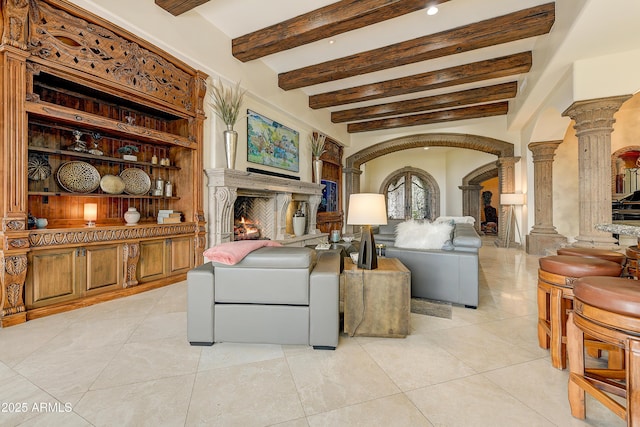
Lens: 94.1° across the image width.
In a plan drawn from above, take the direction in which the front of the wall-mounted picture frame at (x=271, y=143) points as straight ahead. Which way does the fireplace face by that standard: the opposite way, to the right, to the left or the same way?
the same way

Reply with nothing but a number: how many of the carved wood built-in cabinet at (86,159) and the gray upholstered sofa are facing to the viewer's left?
1

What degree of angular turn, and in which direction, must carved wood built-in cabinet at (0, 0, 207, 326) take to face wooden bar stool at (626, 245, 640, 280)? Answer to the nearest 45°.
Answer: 0° — it already faces it

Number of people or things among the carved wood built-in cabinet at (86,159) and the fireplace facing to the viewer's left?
0

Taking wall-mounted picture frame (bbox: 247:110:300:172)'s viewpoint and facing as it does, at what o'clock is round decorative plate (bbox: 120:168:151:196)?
The round decorative plate is roughly at 3 o'clock from the wall-mounted picture frame.

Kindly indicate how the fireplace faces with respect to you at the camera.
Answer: facing the viewer and to the right of the viewer

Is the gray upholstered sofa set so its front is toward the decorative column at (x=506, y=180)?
no

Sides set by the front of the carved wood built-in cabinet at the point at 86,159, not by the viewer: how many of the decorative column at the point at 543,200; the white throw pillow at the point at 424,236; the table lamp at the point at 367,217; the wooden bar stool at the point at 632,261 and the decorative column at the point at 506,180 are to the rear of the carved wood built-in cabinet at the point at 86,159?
0

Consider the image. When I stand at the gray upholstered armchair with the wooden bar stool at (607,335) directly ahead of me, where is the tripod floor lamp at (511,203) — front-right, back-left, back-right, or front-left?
front-left

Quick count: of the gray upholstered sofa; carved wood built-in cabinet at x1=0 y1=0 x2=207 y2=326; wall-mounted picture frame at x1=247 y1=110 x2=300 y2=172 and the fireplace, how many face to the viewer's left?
1

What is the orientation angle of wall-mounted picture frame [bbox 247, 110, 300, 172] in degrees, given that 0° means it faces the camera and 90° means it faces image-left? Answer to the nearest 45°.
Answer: approximately 315°

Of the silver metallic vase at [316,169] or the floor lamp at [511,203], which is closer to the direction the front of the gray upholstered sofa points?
the silver metallic vase

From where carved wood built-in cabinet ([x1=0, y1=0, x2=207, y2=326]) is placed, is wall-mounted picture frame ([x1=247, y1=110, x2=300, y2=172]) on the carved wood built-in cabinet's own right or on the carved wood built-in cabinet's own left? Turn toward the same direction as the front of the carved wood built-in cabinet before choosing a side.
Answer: on the carved wood built-in cabinet's own left

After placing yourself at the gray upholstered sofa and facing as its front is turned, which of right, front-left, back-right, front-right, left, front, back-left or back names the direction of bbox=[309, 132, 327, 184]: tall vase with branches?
front-right

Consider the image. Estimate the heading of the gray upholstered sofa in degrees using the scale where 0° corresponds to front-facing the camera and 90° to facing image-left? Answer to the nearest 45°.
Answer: approximately 90°

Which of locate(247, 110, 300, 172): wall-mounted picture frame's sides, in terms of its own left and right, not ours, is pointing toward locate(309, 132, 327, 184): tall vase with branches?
left

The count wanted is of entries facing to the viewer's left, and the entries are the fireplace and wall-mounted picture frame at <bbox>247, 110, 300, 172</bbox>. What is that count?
0

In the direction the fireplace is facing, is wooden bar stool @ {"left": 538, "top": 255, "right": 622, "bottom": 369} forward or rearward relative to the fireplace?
forward
